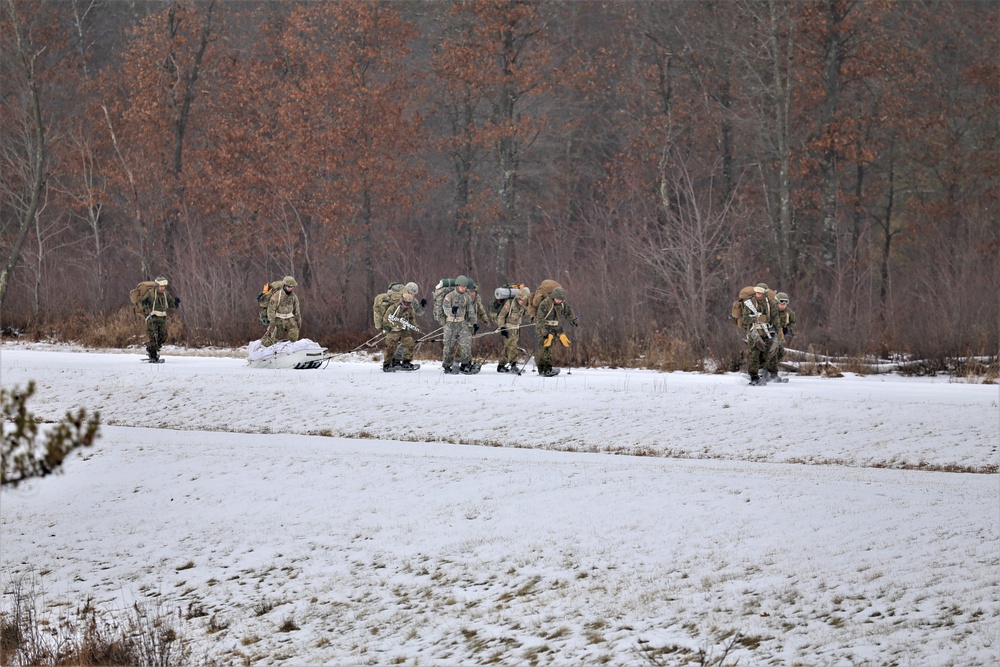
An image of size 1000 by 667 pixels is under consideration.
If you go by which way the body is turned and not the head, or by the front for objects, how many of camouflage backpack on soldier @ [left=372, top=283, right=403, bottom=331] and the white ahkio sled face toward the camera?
0
